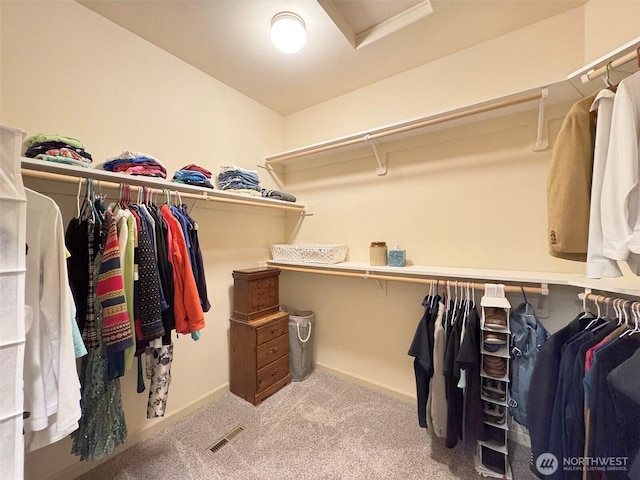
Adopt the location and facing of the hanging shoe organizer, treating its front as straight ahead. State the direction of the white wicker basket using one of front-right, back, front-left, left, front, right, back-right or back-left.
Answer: right

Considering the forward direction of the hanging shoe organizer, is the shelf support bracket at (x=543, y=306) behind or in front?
behind

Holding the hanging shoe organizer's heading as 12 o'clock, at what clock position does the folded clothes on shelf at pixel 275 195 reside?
The folded clothes on shelf is roughly at 3 o'clock from the hanging shoe organizer.

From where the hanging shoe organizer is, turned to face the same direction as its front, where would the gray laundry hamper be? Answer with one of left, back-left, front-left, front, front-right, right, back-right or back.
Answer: right

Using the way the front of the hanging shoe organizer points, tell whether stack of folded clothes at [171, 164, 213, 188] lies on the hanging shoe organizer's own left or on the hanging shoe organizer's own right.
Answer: on the hanging shoe organizer's own right

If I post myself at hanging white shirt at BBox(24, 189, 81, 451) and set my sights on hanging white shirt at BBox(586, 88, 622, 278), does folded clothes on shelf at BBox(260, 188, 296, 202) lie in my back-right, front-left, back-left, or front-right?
front-left

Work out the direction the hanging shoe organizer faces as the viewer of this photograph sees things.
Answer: facing the viewer
